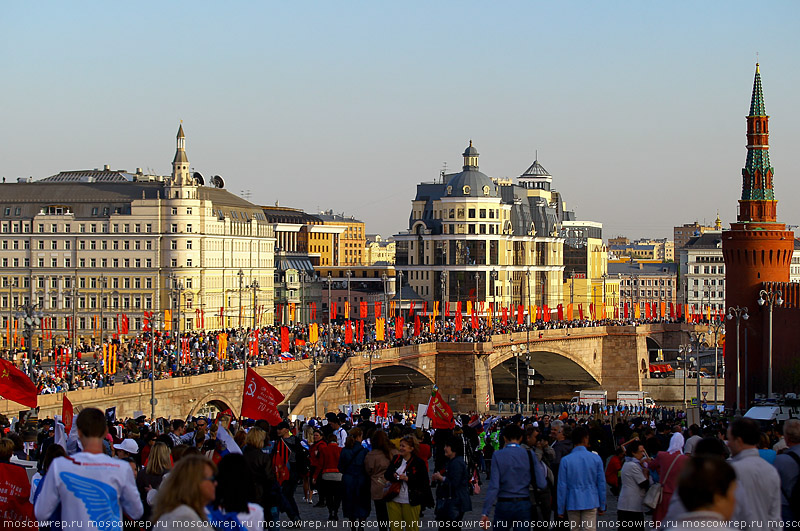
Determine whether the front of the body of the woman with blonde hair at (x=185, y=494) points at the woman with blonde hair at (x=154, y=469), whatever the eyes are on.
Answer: no

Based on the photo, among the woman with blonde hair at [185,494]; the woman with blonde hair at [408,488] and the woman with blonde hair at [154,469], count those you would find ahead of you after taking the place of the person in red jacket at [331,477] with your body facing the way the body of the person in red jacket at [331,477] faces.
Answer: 0

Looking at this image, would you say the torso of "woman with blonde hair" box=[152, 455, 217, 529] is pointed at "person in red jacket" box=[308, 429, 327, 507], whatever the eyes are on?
no

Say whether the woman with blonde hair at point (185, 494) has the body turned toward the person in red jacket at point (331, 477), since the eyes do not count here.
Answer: no

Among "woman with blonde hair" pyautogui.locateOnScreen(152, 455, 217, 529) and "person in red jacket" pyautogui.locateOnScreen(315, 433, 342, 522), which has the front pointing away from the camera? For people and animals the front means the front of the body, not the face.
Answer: the person in red jacket

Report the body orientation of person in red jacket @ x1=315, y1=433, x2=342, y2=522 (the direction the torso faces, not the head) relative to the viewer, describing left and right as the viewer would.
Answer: facing away from the viewer

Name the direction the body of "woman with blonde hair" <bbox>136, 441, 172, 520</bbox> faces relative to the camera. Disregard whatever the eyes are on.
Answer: away from the camera
